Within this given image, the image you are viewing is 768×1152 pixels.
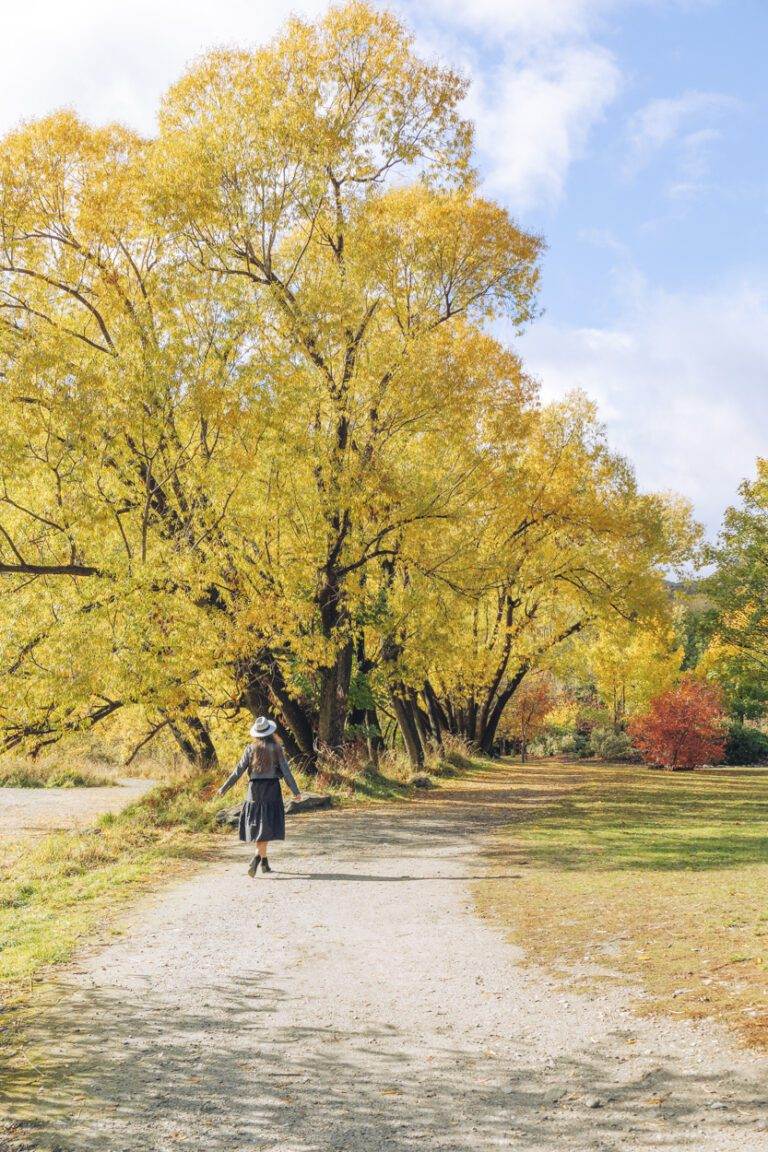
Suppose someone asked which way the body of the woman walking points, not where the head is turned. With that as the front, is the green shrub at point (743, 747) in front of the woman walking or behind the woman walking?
in front

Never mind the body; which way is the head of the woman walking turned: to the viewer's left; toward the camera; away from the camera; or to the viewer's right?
away from the camera

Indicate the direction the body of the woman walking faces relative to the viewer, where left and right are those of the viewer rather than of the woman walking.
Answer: facing away from the viewer

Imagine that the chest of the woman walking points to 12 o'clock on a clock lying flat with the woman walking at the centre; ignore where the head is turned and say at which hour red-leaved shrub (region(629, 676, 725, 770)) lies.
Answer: The red-leaved shrub is roughly at 1 o'clock from the woman walking.
